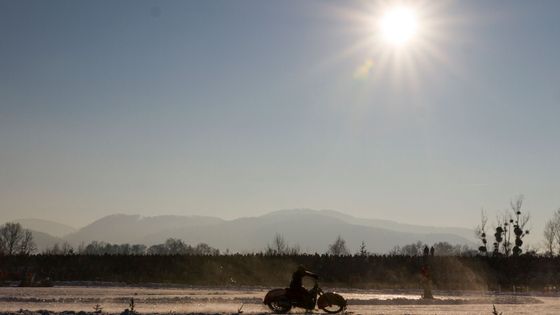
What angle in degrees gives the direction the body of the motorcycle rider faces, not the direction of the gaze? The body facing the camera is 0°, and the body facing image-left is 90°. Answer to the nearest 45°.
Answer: approximately 270°

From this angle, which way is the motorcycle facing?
to the viewer's right
